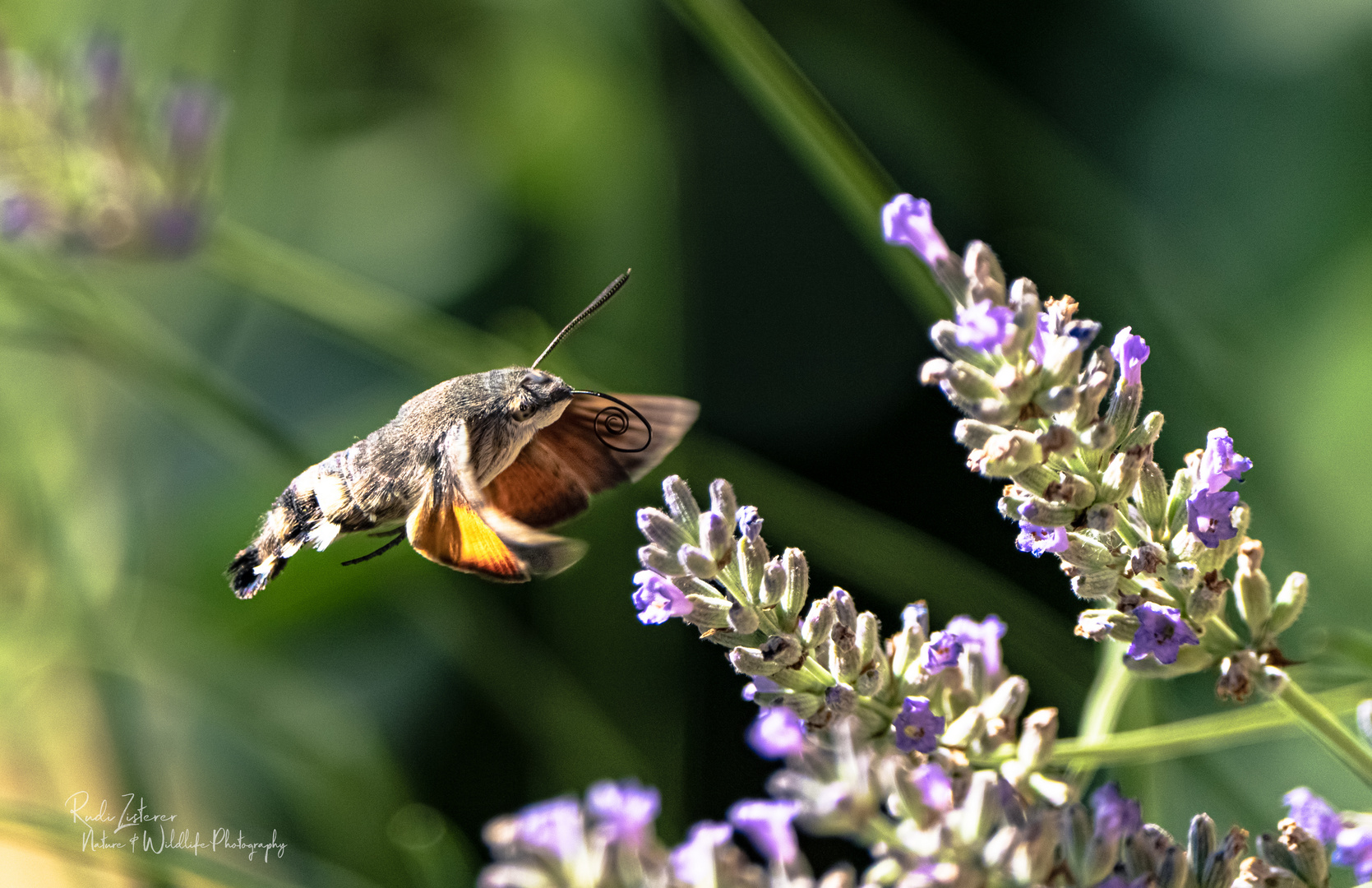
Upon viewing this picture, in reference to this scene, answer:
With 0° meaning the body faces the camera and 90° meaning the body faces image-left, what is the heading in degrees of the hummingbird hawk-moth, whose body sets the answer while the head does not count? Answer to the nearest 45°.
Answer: approximately 270°
